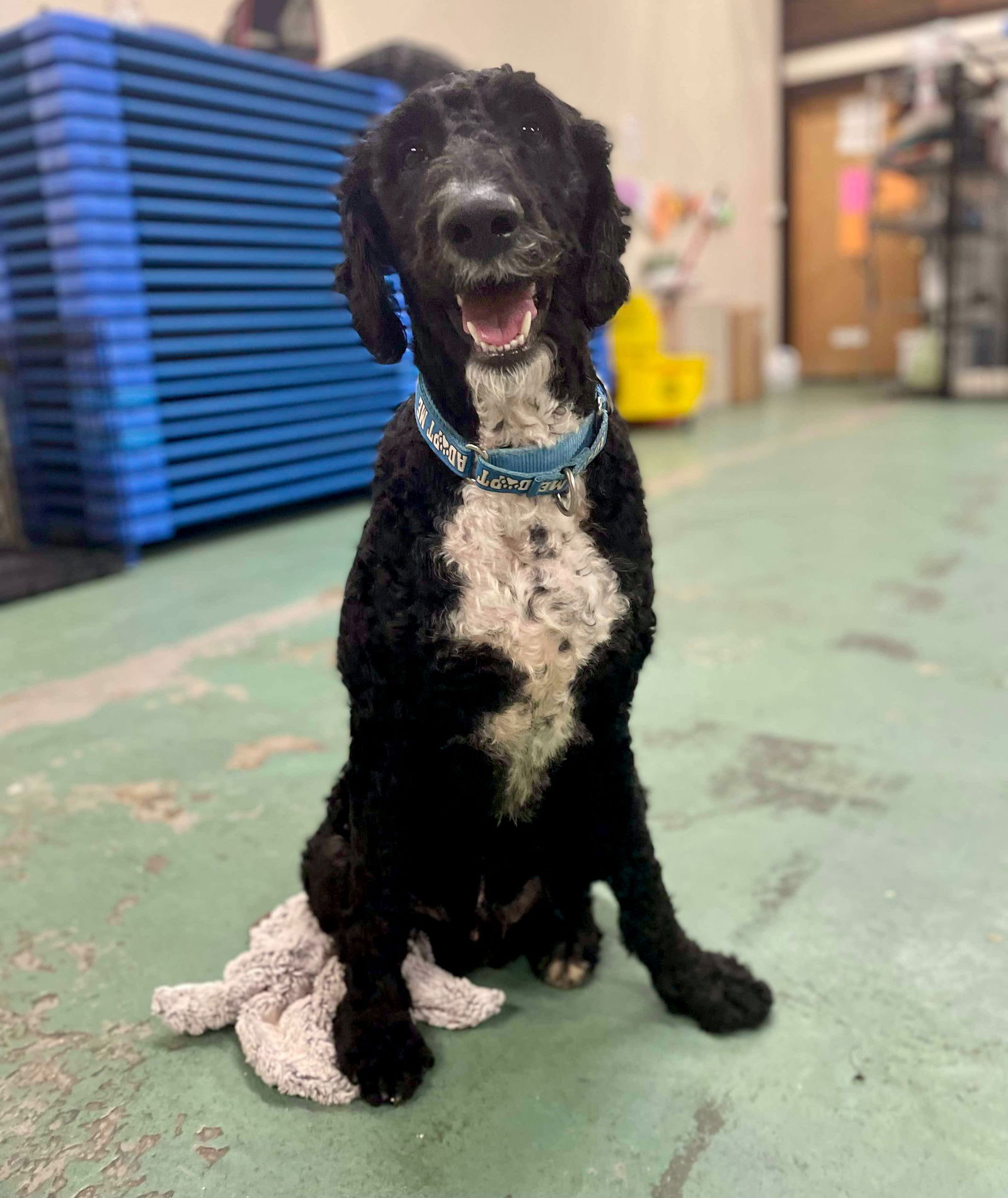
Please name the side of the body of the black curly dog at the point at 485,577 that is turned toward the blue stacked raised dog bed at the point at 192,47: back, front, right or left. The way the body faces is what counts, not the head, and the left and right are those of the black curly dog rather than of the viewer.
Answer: back

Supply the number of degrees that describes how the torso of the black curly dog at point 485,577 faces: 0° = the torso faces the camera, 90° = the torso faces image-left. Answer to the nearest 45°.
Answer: approximately 0°

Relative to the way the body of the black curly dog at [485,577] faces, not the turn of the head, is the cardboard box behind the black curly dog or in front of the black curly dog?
behind

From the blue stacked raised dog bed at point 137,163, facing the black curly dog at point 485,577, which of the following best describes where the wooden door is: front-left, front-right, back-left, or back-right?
back-left

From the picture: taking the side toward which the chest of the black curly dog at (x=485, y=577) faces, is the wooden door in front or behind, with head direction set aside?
behind
